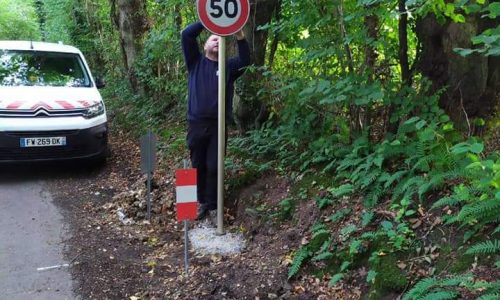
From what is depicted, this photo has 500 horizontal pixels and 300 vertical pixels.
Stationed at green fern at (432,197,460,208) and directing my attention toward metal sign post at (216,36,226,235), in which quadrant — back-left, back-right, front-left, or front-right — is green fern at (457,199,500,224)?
back-left

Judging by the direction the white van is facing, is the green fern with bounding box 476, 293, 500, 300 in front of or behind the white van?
in front

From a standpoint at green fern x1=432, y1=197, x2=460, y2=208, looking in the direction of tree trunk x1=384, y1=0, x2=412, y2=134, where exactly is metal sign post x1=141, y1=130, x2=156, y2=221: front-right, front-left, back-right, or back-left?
front-left

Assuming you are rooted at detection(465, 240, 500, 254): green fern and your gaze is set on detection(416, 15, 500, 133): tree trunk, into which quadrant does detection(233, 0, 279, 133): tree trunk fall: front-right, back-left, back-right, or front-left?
front-left

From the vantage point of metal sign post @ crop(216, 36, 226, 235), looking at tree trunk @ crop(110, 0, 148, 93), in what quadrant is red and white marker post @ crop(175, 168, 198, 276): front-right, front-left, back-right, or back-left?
back-left

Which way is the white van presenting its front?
toward the camera

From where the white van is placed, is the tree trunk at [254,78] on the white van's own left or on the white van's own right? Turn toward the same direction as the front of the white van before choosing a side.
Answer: on the white van's own left

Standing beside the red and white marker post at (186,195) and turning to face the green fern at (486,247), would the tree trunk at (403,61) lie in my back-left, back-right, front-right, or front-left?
front-left

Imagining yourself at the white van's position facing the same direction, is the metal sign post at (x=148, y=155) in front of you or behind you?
in front
